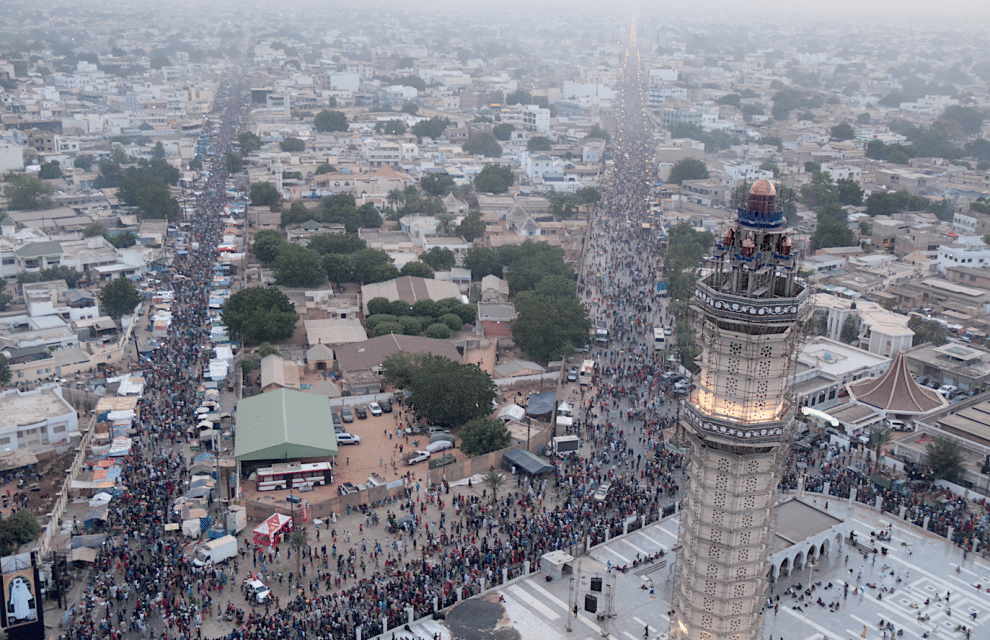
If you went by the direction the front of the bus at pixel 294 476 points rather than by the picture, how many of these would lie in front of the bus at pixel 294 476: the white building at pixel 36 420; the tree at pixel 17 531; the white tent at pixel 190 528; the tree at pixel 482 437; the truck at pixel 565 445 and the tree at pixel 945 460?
3

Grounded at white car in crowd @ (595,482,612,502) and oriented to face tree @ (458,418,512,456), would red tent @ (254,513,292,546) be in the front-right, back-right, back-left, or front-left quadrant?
front-left

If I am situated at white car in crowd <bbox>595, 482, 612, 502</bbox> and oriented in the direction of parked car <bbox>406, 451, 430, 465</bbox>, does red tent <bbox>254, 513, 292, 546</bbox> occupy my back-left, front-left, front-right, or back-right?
front-left

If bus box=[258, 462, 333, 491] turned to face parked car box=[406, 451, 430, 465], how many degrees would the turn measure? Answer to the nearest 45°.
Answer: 0° — it already faces it

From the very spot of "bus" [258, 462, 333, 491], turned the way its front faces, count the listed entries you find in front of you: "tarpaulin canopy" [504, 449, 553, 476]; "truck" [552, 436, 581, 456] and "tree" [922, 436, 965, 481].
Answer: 3

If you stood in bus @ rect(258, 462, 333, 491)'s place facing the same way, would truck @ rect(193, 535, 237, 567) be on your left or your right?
on your right

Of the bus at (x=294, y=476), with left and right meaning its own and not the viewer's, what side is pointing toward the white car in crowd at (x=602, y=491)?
front

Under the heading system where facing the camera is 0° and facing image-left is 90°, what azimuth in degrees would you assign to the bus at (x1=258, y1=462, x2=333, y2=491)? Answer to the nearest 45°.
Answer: approximately 270°

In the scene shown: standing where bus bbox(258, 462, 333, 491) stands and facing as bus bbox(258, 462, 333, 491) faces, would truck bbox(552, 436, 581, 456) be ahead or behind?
ahead

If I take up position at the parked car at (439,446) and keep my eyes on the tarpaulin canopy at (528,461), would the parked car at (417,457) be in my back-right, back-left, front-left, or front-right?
back-right

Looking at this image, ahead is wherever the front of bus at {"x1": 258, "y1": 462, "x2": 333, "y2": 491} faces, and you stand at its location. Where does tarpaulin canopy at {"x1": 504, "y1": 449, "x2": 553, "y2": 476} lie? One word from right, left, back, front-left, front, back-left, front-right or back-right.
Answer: front

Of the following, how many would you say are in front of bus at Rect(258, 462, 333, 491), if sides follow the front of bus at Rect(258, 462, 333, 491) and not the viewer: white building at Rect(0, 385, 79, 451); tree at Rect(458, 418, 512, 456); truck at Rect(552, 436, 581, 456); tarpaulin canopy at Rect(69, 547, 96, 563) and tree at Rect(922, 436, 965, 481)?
3

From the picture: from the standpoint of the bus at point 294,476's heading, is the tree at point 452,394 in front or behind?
in front
